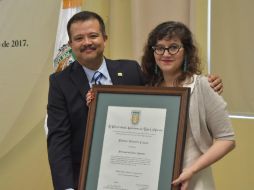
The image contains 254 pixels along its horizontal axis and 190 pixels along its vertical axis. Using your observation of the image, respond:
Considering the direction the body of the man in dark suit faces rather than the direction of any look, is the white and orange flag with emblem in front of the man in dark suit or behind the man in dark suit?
behind

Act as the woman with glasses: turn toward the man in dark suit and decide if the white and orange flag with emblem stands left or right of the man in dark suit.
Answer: right

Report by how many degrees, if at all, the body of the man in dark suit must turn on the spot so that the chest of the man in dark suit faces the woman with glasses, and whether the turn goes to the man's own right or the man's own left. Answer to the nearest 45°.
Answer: approximately 45° to the man's own left

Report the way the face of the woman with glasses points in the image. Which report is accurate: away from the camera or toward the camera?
toward the camera

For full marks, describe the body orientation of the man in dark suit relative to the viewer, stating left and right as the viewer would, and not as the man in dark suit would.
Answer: facing the viewer

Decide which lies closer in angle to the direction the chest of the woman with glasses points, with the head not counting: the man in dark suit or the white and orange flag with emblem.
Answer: the man in dark suit

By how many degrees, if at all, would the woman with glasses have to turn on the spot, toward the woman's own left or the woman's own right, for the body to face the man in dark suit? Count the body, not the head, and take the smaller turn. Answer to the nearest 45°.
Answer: approximately 45° to the woman's own right

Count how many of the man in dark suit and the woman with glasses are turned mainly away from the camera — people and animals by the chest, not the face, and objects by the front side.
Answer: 0

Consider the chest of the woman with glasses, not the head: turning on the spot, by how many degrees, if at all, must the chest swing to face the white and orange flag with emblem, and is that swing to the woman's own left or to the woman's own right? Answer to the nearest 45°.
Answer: approximately 90° to the woman's own right

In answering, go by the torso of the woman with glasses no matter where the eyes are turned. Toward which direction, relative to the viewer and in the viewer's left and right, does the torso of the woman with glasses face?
facing the viewer and to the left of the viewer
